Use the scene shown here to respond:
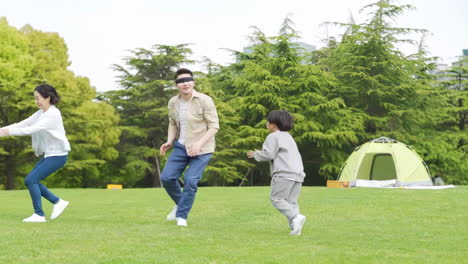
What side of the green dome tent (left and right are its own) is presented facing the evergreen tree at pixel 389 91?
back

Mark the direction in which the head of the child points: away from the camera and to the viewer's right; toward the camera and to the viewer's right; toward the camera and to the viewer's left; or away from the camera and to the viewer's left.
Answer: away from the camera and to the viewer's left

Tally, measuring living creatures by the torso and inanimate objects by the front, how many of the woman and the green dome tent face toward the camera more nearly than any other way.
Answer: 1

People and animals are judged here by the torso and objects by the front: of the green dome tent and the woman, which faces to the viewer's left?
the woman

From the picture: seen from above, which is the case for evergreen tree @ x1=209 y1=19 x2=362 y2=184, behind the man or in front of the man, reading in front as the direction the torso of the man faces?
behind

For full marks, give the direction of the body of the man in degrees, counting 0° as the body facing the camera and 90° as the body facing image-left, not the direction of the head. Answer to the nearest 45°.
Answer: approximately 45°

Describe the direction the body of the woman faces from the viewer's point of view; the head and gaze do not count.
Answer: to the viewer's left

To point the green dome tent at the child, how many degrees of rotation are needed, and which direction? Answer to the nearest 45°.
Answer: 0° — it already faces them

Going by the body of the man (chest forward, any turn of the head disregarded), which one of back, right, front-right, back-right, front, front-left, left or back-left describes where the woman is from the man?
front-right
